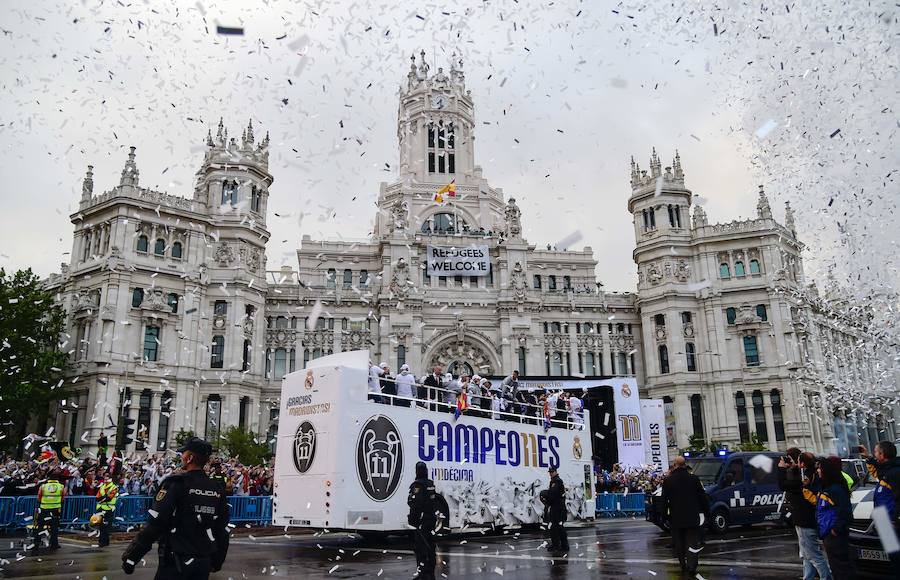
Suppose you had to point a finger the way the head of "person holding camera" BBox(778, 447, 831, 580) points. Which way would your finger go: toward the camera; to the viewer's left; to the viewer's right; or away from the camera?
to the viewer's left

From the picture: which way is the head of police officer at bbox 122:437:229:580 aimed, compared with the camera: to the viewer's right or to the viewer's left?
to the viewer's left

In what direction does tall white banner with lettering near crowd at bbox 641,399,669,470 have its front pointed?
toward the camera

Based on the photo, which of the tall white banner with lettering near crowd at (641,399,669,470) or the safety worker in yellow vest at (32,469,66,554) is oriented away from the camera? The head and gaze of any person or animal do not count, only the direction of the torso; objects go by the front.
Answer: the safety worker in yellow vest

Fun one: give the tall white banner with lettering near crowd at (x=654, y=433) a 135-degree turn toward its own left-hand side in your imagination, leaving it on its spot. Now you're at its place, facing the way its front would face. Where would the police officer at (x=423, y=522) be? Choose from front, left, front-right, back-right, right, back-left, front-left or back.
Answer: back-right

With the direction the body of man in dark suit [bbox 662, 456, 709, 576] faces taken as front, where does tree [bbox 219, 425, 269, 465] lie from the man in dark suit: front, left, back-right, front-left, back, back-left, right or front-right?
front-left

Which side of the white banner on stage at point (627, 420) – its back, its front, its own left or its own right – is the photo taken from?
front

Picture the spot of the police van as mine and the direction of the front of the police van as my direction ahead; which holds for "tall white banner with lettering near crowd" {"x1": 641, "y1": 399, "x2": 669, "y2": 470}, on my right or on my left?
on my right

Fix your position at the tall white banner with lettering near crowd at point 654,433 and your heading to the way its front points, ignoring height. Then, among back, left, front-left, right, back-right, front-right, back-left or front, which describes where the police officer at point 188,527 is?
front

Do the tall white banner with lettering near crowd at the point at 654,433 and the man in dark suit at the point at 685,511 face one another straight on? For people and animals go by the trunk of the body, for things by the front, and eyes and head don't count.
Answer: yes

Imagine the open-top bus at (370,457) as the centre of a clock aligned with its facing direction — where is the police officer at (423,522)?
The police officer is roughly at 4 o'clock from the open-top bus.

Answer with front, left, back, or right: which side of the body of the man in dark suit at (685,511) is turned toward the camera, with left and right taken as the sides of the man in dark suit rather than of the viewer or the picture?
back

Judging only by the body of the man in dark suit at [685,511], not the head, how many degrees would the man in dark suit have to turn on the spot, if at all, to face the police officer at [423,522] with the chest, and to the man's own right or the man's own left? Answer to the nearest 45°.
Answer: approximately 90° to the man's own left

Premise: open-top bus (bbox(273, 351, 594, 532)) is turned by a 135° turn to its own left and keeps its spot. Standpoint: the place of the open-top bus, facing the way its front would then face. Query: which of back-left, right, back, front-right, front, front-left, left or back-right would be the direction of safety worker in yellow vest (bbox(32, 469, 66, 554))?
front
